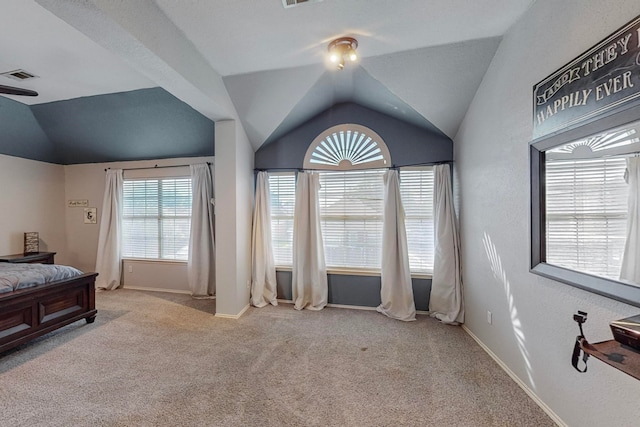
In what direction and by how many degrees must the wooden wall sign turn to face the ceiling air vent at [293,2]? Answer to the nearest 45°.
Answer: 0° — it already faces it

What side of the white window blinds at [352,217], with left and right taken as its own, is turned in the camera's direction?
front

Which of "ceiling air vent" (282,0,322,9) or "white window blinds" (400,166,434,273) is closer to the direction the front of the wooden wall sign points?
the ceiling air vent

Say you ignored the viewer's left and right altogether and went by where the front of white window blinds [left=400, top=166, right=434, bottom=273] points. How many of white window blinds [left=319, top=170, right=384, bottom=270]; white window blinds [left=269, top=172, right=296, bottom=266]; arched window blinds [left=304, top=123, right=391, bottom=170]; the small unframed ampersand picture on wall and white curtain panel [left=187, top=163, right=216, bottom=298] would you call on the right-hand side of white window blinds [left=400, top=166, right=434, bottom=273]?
5

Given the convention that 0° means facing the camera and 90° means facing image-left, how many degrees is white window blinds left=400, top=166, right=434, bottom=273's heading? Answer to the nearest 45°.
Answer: approximately 0°

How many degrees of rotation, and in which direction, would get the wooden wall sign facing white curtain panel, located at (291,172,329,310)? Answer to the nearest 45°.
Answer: approximately 45° to its right

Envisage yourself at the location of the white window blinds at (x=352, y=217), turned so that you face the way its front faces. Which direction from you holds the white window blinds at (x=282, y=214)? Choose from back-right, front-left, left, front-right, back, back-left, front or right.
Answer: right

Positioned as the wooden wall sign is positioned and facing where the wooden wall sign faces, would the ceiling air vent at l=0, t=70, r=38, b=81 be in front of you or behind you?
in front

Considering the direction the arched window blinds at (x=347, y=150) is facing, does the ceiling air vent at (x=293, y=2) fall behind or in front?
in front

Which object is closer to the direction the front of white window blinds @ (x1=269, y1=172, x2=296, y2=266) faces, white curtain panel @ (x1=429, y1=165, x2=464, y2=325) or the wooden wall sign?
the wooden wall sign

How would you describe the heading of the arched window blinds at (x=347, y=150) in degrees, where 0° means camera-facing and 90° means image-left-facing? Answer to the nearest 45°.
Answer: approximately 0°

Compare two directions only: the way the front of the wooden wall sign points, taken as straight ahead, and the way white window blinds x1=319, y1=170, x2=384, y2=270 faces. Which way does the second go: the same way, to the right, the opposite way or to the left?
to the left

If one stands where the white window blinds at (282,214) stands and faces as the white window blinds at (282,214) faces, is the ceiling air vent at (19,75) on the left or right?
on its right
